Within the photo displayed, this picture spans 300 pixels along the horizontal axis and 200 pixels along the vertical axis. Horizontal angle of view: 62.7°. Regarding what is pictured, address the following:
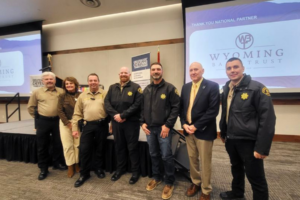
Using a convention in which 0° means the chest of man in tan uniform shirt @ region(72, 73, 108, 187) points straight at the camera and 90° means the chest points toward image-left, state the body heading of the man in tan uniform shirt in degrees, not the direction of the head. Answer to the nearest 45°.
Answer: approximately 0°

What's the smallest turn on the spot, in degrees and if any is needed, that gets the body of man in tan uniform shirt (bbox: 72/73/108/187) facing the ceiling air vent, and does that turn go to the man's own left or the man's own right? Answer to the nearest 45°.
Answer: approximately 180°

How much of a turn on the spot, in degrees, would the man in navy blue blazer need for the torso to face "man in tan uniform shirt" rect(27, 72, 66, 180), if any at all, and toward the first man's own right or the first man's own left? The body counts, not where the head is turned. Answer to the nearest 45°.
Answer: approximately 45° to the first man's own right

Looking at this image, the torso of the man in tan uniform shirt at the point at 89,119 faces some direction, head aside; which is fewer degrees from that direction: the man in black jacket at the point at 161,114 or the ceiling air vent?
the man in black jacket

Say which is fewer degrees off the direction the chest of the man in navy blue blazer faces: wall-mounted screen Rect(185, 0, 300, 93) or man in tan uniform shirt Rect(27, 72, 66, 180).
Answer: the man in tan uniform shirt

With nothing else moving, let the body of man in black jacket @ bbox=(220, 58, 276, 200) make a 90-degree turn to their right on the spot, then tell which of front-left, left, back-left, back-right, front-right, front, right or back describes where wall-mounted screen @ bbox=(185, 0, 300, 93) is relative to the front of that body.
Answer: front-right

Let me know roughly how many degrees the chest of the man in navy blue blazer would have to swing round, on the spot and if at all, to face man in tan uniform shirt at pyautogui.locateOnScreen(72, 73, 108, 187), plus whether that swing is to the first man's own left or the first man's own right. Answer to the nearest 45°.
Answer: approximately 45° to the first man's own right

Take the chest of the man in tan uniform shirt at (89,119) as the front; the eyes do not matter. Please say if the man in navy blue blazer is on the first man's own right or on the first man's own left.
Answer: on the first man's own left

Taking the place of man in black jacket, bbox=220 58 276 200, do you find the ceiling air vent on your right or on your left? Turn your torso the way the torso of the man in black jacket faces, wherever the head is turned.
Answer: on your right

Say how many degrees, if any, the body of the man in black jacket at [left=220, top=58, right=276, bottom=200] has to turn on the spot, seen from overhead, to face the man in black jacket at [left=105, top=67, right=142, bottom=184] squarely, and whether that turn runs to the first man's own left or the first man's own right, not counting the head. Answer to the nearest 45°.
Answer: approximately 45° to the first man's own right
